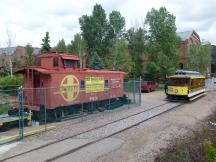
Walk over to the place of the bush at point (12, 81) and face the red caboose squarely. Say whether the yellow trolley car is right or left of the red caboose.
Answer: left
